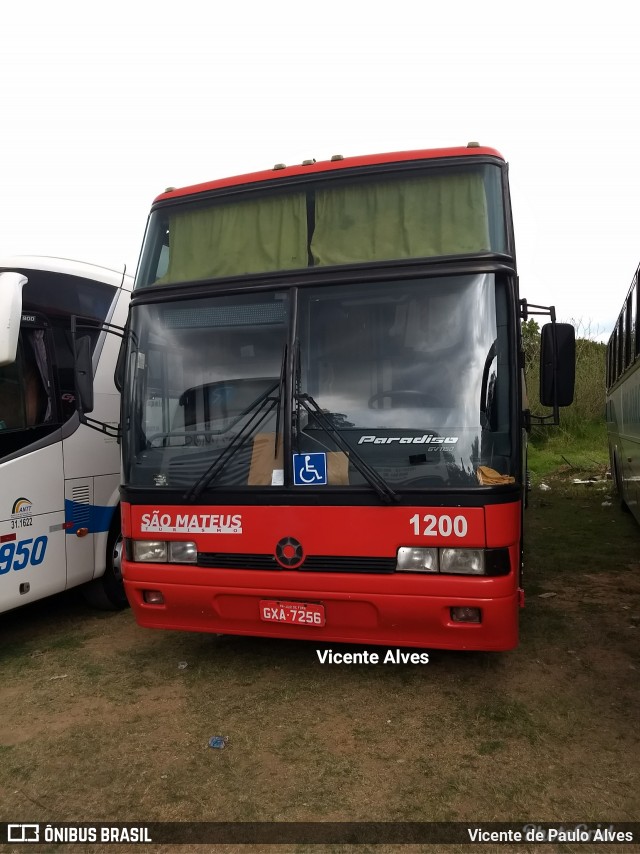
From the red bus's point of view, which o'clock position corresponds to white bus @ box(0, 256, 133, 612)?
The white bus is roughly at 4 o'clock from the red bus.

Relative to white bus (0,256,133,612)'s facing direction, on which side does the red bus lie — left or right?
on its left

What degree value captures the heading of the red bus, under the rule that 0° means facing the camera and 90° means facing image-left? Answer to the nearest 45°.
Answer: approximately 0°

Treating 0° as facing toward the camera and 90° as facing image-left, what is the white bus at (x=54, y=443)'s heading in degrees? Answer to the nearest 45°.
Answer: approximately 45°
